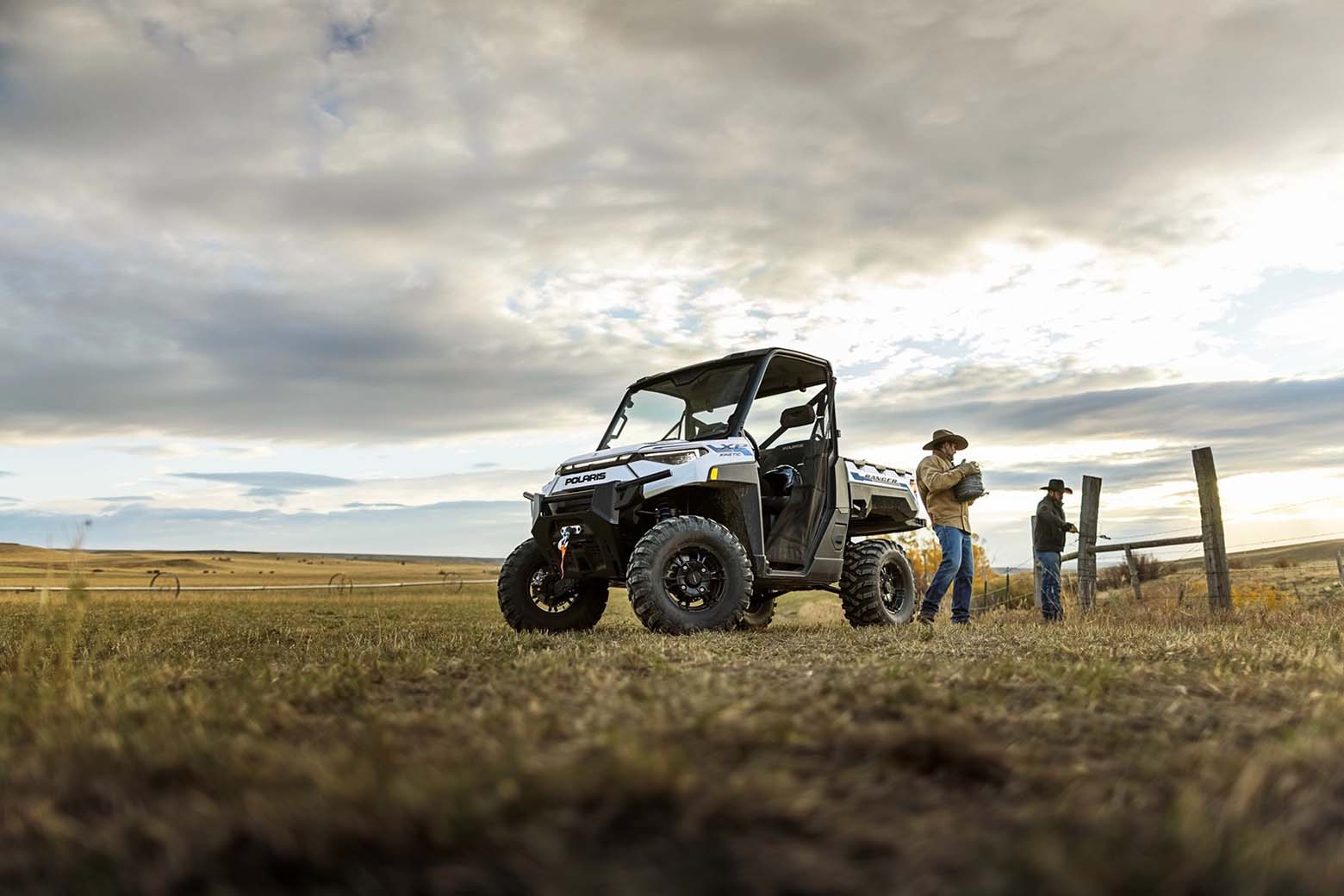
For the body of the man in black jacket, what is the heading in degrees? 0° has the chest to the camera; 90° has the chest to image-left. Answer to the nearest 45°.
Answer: approximately 270°

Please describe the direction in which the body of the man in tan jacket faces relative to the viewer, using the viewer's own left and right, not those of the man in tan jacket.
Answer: facing to the right of the viewer

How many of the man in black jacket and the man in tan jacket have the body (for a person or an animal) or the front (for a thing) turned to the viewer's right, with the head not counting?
2

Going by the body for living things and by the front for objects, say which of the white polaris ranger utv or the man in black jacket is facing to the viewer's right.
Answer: the man in black jacket

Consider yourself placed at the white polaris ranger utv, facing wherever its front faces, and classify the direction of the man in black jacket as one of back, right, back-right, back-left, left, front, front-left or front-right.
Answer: back

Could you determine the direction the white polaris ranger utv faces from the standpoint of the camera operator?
facing the viewer and to the left of the viewer

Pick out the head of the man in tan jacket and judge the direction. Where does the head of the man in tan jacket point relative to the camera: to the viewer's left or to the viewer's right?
to the viewer's right

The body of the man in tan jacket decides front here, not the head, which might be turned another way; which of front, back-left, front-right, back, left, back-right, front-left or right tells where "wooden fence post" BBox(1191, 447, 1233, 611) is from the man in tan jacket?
front-left

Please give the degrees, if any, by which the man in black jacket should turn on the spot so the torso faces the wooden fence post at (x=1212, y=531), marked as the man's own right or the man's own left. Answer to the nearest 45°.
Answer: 0° — they already face it

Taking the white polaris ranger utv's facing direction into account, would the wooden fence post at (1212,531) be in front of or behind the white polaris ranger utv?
behind

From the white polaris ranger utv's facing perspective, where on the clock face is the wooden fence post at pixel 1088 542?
The wooden fence post is roughly at 6 o'clock from the white polaris ranger utv.

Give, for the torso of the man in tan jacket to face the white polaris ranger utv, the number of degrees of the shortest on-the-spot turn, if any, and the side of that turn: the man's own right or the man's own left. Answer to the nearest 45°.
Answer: approximately 135° to the man's own right

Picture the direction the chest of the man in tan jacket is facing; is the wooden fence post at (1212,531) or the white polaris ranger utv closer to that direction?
the wooden fence post

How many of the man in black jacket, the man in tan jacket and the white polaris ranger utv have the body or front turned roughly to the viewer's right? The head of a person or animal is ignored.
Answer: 2
